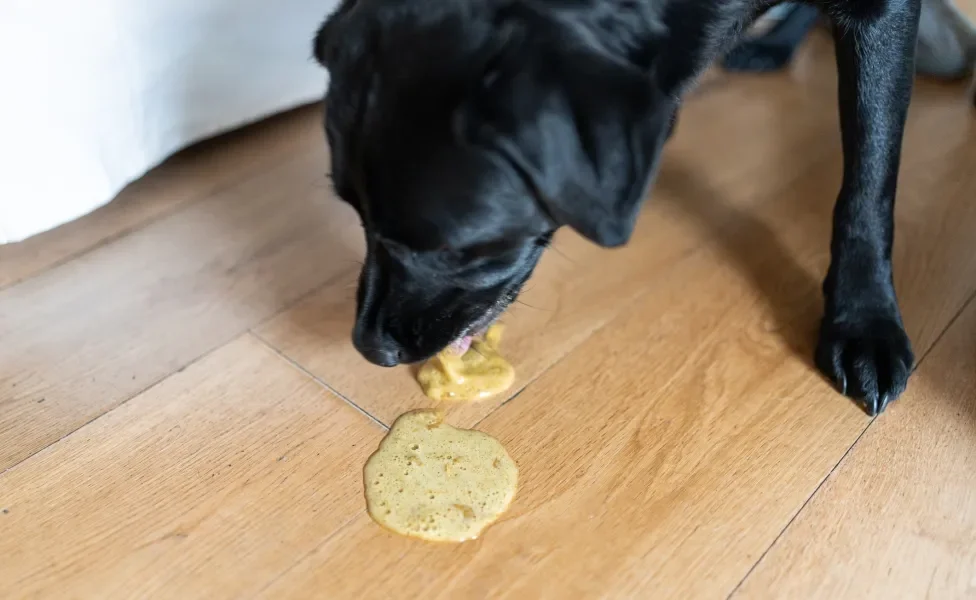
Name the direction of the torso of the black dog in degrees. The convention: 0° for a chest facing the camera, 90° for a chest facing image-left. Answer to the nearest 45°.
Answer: approximately 45°
